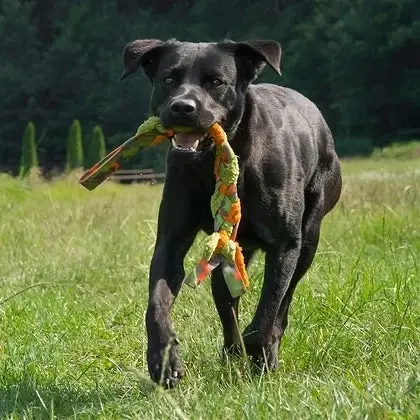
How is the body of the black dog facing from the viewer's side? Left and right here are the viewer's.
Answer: facing the viewer and to the left of the viewer

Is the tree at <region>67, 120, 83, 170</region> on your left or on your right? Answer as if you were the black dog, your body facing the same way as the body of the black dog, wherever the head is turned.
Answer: on your right

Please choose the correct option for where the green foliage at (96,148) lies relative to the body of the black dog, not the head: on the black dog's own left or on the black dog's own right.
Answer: on the black dog's own right
